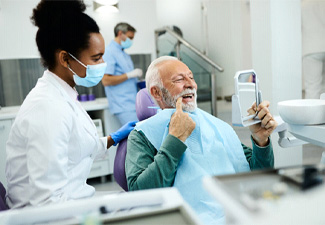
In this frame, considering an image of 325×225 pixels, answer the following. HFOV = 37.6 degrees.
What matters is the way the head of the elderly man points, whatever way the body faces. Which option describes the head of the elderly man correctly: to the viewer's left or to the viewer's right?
to the viewer's right

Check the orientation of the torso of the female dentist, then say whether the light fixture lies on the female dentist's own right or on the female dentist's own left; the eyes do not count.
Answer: on the female dentist's own left

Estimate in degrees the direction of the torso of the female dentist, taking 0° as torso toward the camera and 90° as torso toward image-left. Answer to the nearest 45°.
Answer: approximately 270°

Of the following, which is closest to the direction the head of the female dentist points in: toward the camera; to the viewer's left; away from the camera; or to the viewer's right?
to the viewer's right
